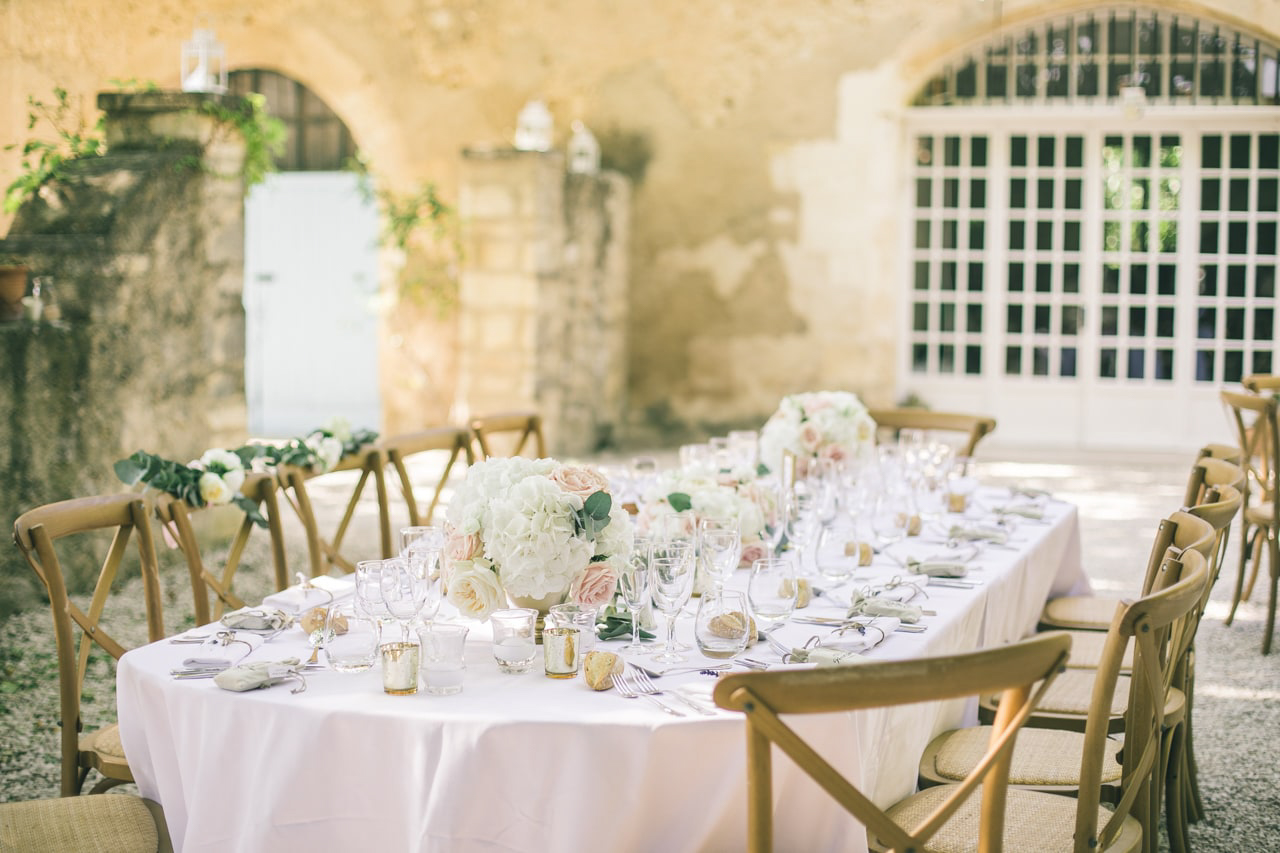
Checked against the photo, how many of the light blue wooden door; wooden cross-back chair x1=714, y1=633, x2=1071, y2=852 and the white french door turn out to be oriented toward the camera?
2

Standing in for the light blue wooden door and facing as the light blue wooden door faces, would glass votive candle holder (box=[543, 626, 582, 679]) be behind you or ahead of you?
ahead

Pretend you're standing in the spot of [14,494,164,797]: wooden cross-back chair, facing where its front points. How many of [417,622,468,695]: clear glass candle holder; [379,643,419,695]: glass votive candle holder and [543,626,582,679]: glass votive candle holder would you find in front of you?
3

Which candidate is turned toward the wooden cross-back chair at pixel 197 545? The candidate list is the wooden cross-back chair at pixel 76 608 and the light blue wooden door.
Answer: the light blue wooden door

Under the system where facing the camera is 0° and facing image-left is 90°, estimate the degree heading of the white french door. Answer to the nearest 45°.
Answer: approximately 0°

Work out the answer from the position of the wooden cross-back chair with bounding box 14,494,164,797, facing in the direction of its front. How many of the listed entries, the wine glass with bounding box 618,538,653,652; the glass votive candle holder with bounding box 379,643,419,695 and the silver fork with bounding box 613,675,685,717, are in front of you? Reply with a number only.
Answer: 3

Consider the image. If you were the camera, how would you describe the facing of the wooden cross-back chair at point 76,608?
facing the viewer and to the right of the viewer

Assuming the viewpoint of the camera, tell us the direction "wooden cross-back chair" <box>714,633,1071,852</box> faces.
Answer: facing away from the viewer and to the left of the viewer

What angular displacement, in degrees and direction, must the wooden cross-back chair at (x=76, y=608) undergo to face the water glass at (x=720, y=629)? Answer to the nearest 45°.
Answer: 0° — it already faces it

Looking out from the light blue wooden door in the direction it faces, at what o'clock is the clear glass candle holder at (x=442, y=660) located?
The clear glass candle holder is roughly at 12 o'clock from the light blue wooden door.

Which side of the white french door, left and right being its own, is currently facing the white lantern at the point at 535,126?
right

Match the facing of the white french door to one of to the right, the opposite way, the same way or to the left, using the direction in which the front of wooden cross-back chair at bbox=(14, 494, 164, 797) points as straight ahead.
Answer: to the right

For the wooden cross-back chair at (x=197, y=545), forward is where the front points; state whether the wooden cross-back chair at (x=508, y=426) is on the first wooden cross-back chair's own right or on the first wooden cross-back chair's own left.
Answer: on the first wooden cross-back chair's own left

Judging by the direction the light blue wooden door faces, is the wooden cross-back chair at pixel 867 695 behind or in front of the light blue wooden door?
in front

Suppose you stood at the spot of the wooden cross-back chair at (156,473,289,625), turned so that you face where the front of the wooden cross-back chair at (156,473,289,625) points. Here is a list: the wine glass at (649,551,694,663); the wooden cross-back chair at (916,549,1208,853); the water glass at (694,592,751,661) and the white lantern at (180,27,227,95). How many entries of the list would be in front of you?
3
